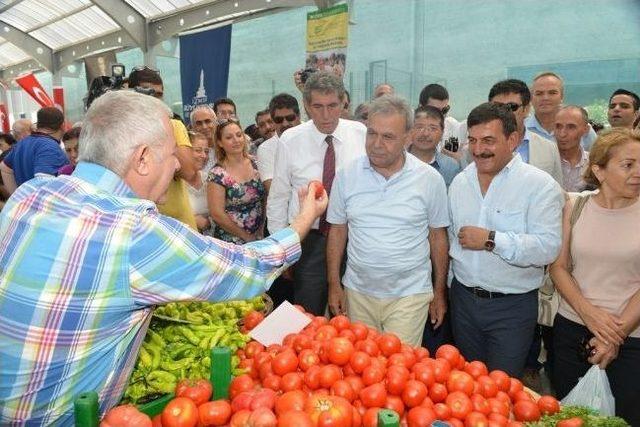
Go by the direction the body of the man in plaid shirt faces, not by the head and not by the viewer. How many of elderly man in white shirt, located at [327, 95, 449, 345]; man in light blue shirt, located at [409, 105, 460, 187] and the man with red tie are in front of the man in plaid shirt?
3

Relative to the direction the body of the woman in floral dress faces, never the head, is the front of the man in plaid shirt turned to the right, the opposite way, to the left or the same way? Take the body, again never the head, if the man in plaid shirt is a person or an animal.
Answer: to the left

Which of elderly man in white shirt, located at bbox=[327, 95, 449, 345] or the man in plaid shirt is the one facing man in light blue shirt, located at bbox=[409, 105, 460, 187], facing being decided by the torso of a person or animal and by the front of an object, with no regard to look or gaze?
the man in plaid shirt

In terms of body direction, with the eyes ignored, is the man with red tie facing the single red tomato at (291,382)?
yes

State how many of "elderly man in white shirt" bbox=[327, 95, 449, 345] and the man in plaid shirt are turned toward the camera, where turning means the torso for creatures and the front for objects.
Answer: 1

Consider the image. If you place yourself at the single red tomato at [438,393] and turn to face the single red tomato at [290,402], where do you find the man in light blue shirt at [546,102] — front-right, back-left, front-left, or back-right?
back-right

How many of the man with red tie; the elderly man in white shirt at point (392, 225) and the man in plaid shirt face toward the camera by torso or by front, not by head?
2

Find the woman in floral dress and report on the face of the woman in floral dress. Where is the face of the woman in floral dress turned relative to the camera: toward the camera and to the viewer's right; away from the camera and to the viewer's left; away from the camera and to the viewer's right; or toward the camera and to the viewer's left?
toward the camera and to the viewer's right

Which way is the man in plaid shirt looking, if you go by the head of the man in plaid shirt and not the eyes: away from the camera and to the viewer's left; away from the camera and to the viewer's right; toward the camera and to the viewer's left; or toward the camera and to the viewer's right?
away from the camera and to the viewer's right

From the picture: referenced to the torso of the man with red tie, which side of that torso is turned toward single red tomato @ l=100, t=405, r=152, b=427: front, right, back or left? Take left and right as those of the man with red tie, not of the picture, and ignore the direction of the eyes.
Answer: front

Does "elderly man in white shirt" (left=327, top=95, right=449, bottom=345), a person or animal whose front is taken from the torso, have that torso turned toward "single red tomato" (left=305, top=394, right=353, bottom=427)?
yes

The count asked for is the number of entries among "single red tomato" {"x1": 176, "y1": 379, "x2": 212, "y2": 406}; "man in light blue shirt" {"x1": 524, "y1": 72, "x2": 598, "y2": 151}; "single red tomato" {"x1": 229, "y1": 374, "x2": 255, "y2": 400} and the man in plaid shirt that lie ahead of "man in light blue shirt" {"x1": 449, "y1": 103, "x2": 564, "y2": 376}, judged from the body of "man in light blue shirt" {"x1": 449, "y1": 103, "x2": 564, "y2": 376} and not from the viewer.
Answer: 3

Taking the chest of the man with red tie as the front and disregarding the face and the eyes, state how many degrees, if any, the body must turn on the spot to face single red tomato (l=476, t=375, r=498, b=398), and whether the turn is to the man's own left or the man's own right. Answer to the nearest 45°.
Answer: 0° — they already face it

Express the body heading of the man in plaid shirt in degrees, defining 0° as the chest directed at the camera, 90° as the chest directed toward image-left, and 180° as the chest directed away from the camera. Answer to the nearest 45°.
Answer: approximately 225°

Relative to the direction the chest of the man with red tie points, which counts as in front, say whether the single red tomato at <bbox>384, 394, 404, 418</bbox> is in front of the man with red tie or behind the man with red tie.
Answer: in front

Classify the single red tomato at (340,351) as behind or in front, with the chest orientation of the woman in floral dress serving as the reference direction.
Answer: in front
